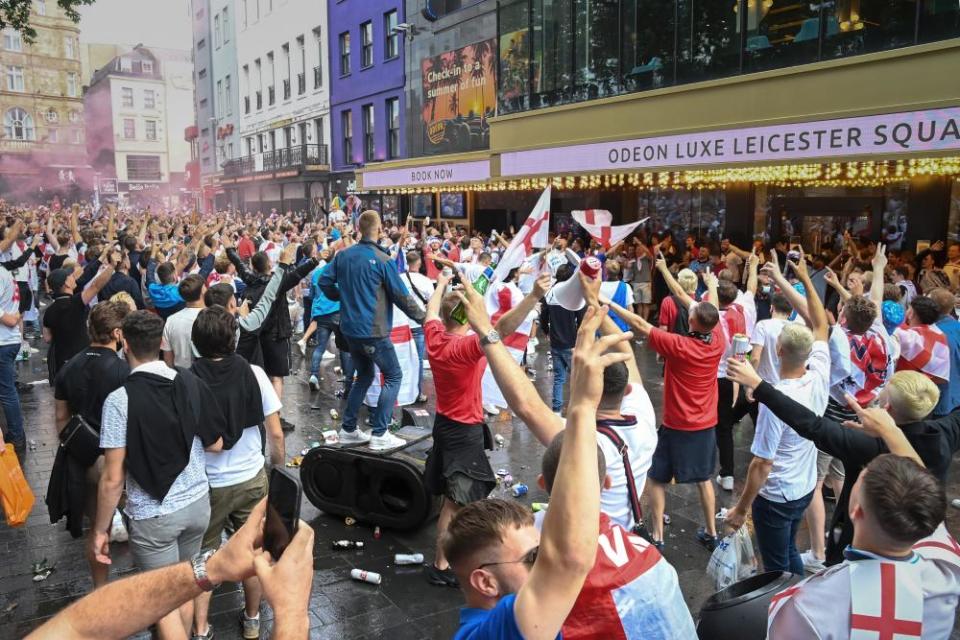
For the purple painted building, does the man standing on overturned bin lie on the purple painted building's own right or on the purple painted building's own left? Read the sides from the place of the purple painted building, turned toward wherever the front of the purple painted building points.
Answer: on the purple painted building's own left

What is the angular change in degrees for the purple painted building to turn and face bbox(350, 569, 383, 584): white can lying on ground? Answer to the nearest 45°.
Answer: approximately 45° to its left

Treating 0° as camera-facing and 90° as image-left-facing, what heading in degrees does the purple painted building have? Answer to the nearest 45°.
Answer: approximately 45°

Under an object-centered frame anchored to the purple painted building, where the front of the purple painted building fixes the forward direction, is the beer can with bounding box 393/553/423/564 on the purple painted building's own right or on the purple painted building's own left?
on the purple painted building's own left
